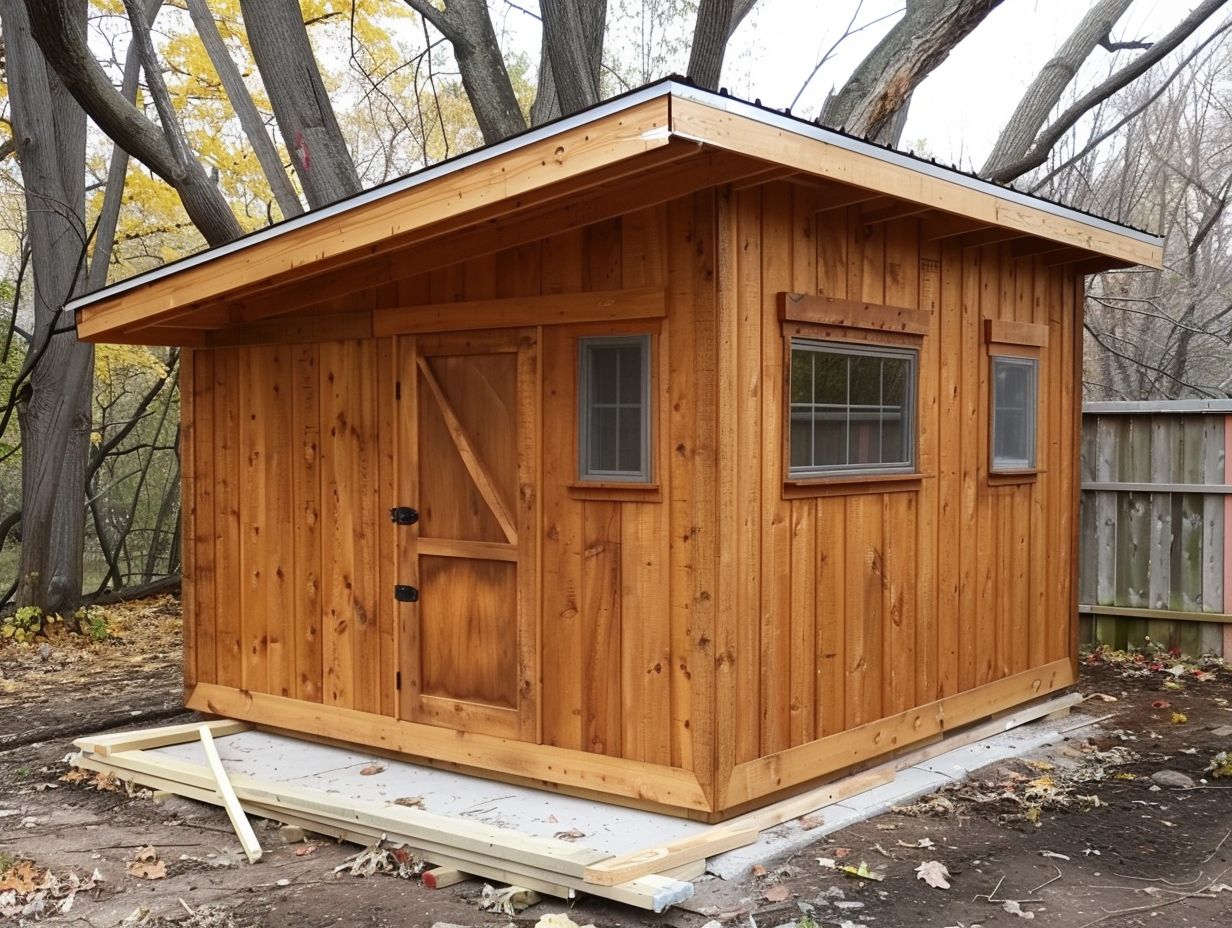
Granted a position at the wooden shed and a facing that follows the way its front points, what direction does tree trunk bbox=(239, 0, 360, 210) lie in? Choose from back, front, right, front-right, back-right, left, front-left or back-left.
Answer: right

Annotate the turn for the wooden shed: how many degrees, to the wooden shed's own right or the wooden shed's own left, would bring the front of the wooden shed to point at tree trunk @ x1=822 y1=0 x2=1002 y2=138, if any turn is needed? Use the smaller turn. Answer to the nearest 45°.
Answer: approximately 180°

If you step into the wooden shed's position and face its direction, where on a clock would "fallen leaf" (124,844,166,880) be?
The fallen leaf is roughly at 1 o'clock from the wooden shed.

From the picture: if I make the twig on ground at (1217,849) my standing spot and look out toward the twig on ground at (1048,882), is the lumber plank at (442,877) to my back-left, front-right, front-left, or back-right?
front-right

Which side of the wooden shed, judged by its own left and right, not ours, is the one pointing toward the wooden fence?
back

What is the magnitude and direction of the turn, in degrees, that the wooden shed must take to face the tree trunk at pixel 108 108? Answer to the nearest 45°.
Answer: approximately 90° to its right

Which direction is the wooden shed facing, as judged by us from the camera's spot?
facing the viewer and to the left of the viewer

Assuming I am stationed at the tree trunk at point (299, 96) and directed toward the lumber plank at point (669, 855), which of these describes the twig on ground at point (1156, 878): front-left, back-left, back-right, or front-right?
front-left

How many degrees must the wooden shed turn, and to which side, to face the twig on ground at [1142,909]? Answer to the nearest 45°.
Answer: approximately 90° to its left
